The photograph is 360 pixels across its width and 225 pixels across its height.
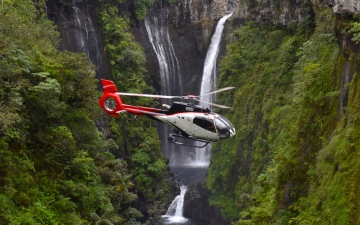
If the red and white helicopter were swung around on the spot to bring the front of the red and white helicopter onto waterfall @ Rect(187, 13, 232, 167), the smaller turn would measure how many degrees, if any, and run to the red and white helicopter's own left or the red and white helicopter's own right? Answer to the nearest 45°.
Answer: approximately 90° to the red and white helicopter's own left

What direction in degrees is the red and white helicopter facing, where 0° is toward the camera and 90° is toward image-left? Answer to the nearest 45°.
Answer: approximately 270°

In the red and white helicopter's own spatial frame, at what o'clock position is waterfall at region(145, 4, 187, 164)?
The waterfall is roughly at 9 o'clock from the red and white helicopter.
